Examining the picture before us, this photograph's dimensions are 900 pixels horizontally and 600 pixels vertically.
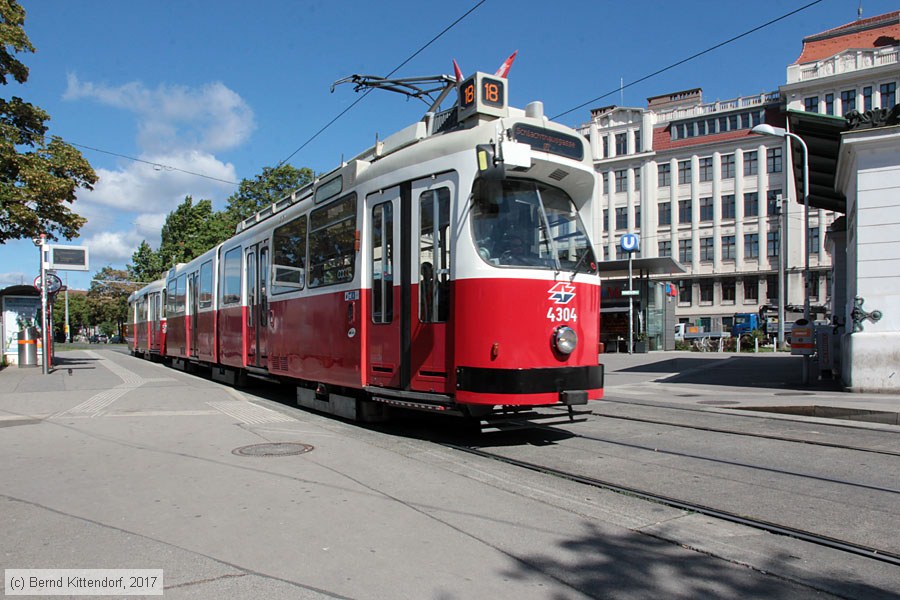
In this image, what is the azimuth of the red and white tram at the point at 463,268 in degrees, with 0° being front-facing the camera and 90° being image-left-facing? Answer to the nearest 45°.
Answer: approximately 315°

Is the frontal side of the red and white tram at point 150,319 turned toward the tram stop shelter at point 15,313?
no

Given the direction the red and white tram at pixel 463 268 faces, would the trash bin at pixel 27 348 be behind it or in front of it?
behind

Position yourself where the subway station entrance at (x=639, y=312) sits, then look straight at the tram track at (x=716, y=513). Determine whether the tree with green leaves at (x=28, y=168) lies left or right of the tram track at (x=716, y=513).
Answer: right

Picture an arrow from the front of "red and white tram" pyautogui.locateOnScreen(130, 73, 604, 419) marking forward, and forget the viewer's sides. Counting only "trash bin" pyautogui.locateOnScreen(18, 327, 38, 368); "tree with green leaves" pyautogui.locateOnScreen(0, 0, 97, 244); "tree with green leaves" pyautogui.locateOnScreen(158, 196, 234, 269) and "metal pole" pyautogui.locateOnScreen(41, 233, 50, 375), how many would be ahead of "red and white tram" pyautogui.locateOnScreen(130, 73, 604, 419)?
0

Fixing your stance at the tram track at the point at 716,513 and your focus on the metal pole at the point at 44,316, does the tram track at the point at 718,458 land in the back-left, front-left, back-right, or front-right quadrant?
front-right

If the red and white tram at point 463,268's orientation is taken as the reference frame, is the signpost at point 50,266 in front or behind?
behind
